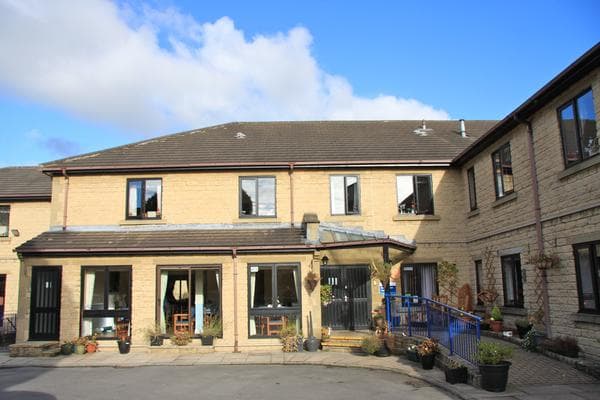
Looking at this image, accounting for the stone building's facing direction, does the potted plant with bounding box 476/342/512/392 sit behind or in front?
in front

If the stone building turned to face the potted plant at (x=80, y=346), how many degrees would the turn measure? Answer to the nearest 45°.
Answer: approximately 90° to its right

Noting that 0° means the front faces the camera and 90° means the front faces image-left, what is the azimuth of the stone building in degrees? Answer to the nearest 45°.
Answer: approximately 0°

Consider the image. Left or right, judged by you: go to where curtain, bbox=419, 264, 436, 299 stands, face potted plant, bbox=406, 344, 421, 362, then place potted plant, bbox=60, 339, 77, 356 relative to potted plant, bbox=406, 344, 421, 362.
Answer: right

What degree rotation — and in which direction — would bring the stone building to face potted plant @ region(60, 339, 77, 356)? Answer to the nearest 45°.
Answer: approximately 90° to its right

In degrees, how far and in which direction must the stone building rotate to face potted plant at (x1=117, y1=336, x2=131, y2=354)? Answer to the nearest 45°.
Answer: approximately 90° to its right
